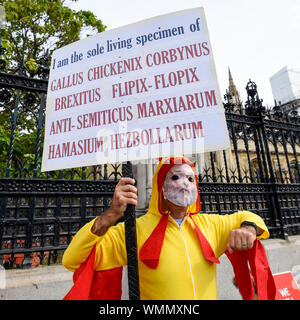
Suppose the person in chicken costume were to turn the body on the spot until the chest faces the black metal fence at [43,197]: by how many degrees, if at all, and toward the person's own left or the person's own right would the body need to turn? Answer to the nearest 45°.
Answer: approximately 135° to the person's own right

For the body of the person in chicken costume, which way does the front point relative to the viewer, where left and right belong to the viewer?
facing the viewer

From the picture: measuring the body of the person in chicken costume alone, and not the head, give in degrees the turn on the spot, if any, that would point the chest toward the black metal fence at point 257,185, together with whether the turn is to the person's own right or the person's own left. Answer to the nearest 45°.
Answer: approximately 135° to the person's own left
